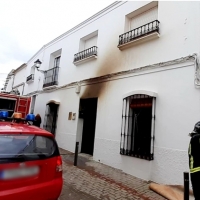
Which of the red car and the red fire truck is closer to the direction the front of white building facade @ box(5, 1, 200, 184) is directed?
the red car

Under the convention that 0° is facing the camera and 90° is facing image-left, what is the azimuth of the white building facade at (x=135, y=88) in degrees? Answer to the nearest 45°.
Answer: approximately 45°

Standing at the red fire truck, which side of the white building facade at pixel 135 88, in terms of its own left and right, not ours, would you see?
right

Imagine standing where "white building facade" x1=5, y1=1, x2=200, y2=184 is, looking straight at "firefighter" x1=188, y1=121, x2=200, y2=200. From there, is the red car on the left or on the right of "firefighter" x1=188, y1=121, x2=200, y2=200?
right

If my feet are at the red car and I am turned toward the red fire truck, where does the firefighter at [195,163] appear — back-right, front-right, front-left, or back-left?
back-right

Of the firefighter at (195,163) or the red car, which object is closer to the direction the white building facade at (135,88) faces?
the red car

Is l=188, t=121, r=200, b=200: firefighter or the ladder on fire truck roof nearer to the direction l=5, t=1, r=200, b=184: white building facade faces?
the firefighter

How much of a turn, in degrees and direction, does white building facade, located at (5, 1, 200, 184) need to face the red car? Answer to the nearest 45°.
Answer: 0° — it already faces it

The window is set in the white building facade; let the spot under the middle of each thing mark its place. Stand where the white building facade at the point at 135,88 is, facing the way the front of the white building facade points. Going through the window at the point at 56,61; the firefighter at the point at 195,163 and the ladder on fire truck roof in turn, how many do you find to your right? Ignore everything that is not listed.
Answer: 2

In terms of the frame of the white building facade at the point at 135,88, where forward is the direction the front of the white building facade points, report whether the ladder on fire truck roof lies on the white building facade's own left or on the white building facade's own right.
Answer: on the white building facade's own right

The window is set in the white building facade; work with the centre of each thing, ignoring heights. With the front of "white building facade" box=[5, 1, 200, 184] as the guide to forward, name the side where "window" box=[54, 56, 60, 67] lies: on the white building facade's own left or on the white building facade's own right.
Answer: on the white building facade's own right
